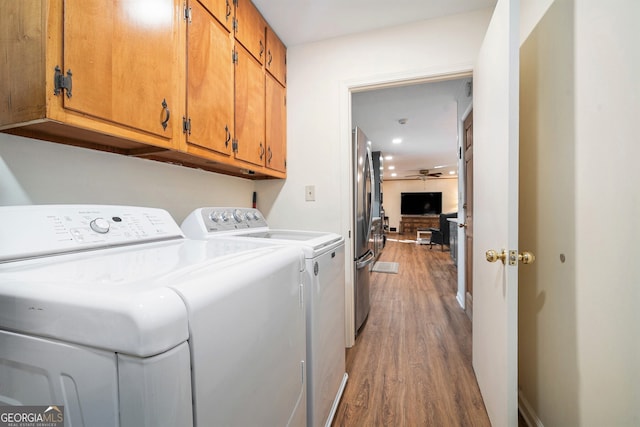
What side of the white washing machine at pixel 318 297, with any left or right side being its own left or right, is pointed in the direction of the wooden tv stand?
left

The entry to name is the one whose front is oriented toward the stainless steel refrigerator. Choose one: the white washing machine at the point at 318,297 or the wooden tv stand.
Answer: the wooden tv stand

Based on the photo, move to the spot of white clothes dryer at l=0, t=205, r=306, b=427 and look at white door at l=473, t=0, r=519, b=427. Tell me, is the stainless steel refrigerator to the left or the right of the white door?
left

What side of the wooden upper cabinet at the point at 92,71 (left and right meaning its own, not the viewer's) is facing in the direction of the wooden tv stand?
left

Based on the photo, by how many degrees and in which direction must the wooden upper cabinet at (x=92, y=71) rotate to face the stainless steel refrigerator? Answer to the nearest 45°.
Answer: approximately 45° to its left

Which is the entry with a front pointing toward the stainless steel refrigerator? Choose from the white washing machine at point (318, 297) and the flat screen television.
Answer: the flat screen television

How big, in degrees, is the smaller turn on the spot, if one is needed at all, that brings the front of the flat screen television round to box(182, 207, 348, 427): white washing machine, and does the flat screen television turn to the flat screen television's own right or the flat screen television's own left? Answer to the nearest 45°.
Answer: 0° — it already faces it

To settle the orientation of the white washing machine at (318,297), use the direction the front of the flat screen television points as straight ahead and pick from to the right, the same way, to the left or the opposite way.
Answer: to the left

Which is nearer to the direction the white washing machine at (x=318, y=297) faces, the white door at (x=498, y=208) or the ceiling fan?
the white door

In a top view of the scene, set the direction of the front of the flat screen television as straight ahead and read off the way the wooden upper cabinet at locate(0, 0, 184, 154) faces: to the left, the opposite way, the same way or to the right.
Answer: to the left

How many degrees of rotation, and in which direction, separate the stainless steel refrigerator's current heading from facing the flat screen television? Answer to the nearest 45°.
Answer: approximately 90° to its left

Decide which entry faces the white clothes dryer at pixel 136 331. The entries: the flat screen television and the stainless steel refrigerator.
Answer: the flat screen television
